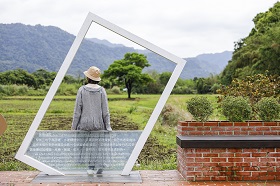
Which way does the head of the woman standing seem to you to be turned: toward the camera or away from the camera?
away from the camera

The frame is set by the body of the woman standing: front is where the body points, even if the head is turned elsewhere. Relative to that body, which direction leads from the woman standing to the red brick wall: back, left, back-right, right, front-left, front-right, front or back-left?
right

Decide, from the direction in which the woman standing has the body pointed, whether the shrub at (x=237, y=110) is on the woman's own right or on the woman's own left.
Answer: on the woman's own right

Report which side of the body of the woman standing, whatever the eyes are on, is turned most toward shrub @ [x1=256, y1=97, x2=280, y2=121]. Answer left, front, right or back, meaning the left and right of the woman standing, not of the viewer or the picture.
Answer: right

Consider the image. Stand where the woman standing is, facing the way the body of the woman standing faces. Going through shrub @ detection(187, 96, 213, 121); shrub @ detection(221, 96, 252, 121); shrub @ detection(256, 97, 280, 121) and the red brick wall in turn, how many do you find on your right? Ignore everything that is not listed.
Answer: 4

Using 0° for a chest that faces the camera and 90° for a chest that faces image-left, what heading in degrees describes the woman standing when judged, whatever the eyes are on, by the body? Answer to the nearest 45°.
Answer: approximately 180°

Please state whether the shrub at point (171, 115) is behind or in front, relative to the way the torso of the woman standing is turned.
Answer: in front

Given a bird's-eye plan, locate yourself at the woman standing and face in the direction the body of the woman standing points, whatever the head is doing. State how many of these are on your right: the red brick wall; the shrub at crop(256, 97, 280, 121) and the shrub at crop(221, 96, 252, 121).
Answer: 3

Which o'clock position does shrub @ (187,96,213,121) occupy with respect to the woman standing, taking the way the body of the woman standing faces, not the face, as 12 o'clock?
The shrub is roughly at 3 o'clock from the woman standing.
